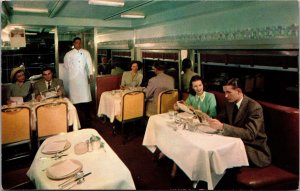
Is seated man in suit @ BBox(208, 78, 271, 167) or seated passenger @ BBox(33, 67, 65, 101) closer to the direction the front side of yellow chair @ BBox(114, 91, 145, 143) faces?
the seated passenger

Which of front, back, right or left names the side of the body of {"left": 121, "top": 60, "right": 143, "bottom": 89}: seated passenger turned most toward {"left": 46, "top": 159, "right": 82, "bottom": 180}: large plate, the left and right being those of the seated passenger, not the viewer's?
front

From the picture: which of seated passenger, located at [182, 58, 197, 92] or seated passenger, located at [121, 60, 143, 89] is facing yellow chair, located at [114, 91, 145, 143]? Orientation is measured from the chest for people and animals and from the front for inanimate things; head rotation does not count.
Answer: seated passenger, located at [121, 60, 143, 89]

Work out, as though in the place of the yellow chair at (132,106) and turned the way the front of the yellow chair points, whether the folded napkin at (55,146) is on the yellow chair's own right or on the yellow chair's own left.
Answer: on the yellow chair's own left

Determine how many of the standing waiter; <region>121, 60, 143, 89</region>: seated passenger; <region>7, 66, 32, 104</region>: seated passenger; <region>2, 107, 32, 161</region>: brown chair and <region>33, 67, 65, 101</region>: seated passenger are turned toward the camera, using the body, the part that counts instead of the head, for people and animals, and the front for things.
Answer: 4

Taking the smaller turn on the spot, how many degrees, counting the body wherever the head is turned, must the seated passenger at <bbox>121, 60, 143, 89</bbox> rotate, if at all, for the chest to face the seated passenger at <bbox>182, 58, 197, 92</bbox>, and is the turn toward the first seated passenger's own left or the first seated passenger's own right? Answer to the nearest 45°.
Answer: approximately 45° to the first seated passenger's own left

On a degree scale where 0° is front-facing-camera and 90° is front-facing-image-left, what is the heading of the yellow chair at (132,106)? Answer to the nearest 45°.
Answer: approximately 135°

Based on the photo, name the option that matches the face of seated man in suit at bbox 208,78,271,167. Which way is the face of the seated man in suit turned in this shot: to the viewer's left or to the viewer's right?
to the viewer's left

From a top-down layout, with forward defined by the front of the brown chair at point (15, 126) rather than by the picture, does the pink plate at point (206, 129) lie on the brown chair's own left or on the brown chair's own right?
on the brown chair's own right

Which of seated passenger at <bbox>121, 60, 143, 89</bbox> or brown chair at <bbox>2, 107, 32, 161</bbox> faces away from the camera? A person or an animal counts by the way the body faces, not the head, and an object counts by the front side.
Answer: the brown chair

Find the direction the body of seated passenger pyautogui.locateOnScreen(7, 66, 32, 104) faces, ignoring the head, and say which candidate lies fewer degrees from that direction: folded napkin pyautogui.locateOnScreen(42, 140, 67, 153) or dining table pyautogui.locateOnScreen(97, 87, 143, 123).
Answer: the folded napkin
